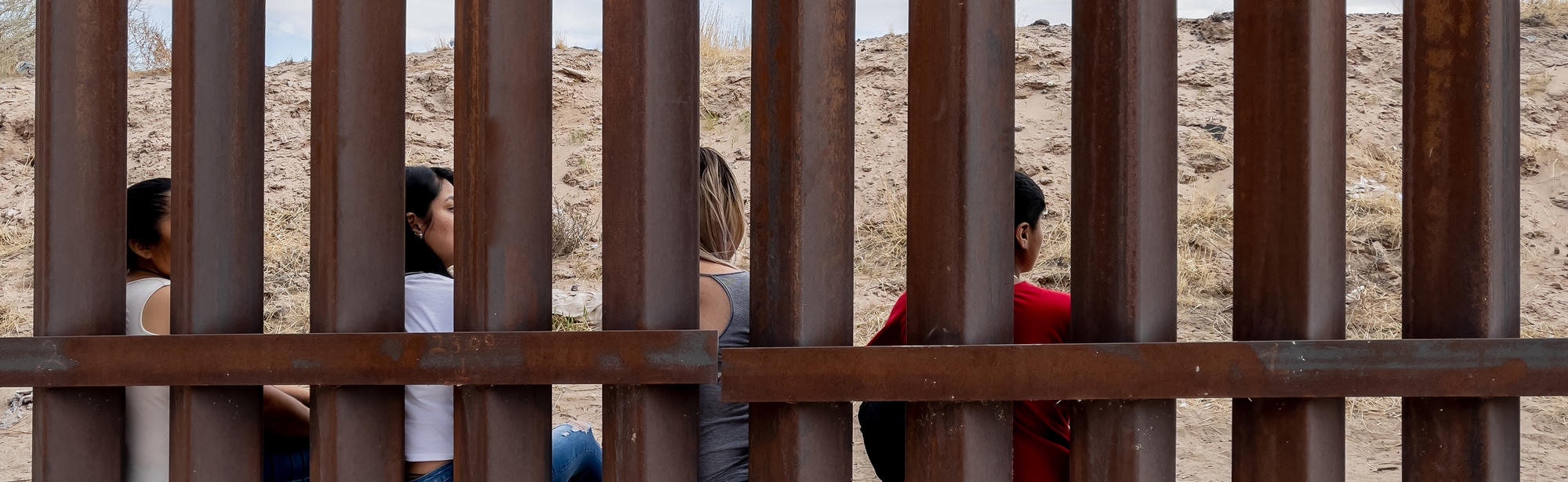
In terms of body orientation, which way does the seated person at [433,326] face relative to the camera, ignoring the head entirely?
to the viewer's right

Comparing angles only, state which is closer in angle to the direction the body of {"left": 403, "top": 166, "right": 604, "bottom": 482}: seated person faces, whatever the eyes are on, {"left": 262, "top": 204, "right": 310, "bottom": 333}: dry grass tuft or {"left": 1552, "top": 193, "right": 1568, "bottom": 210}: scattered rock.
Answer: the scattered rock

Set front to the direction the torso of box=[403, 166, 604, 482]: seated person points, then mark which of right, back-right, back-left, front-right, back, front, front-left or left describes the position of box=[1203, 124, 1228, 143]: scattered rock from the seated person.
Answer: front-left

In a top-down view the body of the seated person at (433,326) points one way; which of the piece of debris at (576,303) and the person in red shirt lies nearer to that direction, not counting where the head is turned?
the person in red shirt

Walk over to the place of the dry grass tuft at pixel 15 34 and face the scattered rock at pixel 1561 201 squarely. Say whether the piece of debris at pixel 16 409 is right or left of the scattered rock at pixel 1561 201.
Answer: right

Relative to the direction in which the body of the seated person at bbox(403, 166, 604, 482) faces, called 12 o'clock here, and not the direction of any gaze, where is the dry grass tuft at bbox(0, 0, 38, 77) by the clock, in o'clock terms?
The dry grass tuft is roughly at 8 o'clock from the seated person.

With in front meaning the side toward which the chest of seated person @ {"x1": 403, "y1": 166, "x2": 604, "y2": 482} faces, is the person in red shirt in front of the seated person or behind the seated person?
in front

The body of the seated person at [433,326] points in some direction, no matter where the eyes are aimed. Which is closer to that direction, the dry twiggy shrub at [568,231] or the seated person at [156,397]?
the dry twiggy shrub

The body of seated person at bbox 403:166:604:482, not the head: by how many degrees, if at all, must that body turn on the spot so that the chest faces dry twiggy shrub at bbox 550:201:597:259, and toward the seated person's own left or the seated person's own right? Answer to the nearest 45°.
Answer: approximately 90° to the seated person's own left

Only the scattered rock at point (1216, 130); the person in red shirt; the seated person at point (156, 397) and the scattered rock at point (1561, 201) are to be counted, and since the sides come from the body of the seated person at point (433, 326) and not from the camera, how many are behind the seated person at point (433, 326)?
1

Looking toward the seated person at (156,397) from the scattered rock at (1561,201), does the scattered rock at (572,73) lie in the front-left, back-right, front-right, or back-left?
front-right

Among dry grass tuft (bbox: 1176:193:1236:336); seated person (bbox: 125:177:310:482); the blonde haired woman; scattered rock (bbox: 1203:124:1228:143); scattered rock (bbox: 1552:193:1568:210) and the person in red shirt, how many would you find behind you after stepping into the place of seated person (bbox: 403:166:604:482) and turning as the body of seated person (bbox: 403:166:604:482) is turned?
1
